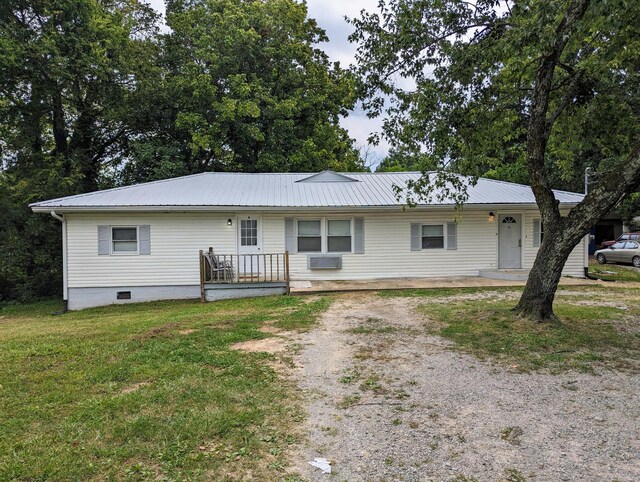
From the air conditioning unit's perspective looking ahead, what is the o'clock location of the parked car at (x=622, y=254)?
The parked car is roughly at 8 o'clock from the air conditioning unit.

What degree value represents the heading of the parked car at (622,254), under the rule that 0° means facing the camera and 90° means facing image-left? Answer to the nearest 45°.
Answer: approximately 90°

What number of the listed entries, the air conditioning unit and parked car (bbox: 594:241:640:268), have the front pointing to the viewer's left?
1

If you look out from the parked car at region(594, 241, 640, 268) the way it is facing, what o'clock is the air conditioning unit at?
The air conditioning unit is roughly at 10 o'clock from the parked car.

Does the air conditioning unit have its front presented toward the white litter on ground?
yes

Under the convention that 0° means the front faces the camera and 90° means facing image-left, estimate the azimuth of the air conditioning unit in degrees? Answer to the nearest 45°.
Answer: approximately 0°

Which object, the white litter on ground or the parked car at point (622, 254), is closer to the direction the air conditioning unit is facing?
the white litter on ground

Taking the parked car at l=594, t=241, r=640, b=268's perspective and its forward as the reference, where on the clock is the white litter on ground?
The white litter on ground is roughly at 9 o'clock from the parked car.

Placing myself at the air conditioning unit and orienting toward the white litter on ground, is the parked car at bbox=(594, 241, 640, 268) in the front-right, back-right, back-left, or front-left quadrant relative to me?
back-left

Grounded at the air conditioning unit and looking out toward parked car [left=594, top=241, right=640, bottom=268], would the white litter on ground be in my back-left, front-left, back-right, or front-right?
back-right
